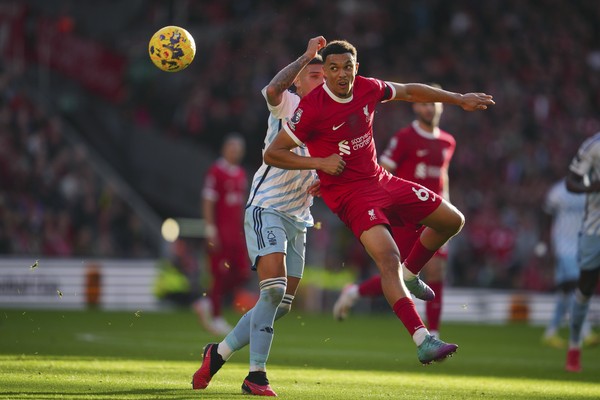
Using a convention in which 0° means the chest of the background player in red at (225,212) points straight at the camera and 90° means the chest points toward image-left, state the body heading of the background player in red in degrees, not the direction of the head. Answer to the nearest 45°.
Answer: approximately 315°

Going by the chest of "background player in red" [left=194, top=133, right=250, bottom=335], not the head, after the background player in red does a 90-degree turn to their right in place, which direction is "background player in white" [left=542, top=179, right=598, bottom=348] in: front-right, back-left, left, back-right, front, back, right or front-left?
back-left

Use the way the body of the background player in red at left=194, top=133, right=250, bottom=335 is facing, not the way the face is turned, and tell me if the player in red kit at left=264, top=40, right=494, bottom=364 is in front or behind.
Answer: in front

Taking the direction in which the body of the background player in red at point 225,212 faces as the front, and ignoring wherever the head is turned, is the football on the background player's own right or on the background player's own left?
on the background player's own right
